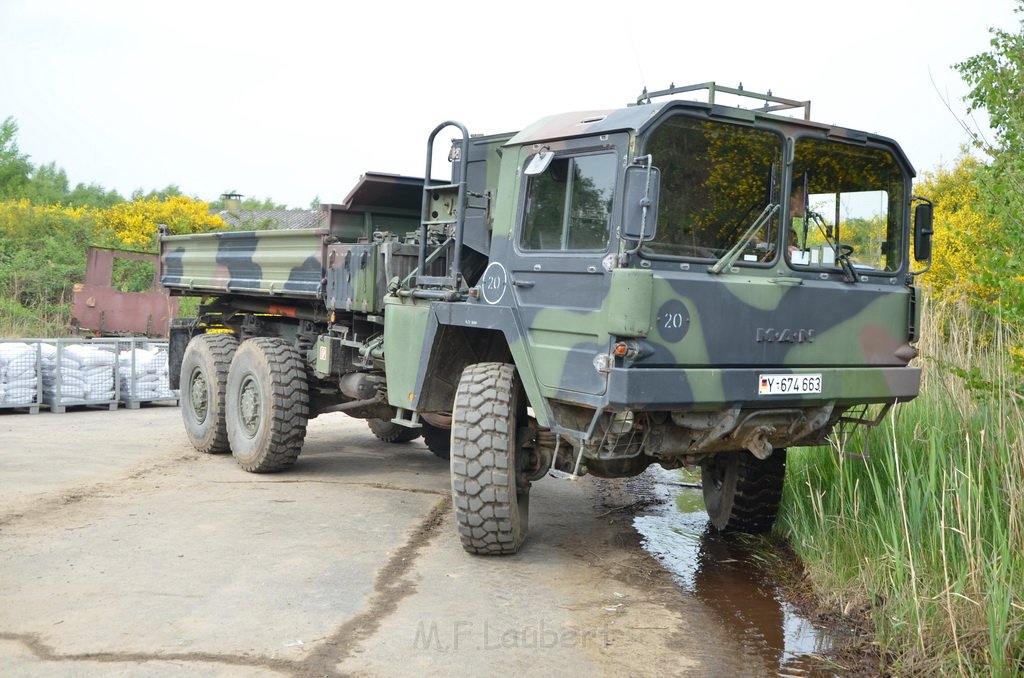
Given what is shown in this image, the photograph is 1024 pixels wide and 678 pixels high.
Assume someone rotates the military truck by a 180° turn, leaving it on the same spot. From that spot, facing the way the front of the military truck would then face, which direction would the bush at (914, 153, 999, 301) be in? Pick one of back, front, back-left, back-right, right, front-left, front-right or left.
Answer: right

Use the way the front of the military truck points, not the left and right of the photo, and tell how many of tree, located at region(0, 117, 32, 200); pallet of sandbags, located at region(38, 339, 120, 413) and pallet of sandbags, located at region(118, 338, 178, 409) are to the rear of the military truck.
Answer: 3

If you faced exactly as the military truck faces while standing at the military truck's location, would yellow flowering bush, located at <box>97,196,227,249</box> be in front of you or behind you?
behind

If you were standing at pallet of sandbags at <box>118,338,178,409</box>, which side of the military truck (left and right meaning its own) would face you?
back

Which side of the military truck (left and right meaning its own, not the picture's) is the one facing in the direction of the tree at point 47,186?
back

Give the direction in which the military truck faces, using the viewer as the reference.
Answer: facing the viewer and to the right of the viewer

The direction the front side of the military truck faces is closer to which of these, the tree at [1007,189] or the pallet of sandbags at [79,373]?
the tree

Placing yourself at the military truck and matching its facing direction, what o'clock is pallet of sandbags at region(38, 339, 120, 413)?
The pallet of sandbags is roughly at 6 o'clock from the military truck.

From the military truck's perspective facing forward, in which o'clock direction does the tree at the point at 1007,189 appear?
The tree is roughly at 10 o'clock from the military truck.

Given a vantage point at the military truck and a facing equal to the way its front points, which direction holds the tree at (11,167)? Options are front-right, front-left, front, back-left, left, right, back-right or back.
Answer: back

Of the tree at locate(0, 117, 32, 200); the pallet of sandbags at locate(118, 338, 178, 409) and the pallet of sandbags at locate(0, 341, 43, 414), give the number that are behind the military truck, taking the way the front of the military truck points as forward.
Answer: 3

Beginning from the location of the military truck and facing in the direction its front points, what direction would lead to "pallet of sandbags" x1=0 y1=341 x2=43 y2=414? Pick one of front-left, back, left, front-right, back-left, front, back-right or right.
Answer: back
